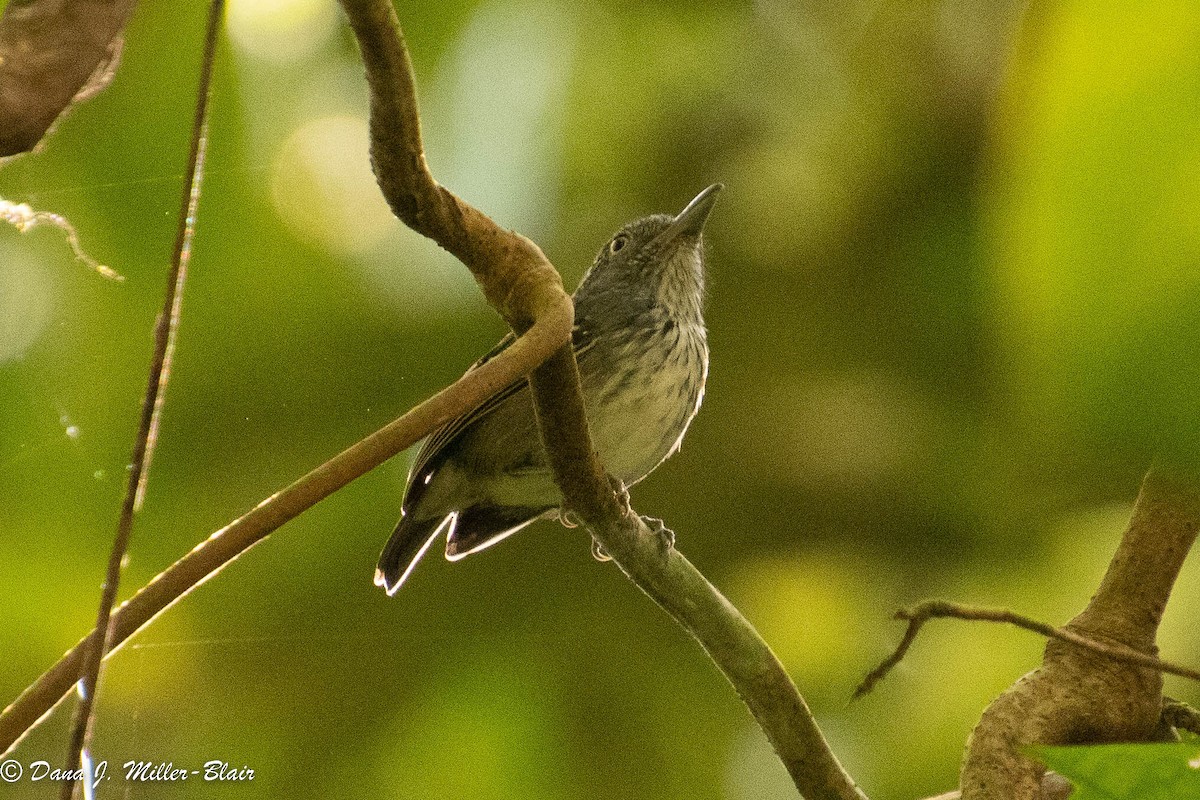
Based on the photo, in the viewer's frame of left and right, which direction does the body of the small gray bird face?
facing to the right of the viewer

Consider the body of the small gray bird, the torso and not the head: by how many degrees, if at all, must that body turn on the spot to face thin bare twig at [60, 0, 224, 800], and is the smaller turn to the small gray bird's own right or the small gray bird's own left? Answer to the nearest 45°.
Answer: approximately 90° to the small gray bird's own right

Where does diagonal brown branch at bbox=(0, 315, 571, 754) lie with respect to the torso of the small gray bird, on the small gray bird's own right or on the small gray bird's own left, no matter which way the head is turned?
on the small gray bird's own right

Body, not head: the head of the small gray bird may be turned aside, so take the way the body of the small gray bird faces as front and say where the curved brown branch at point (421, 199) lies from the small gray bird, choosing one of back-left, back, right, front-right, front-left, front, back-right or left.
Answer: right
